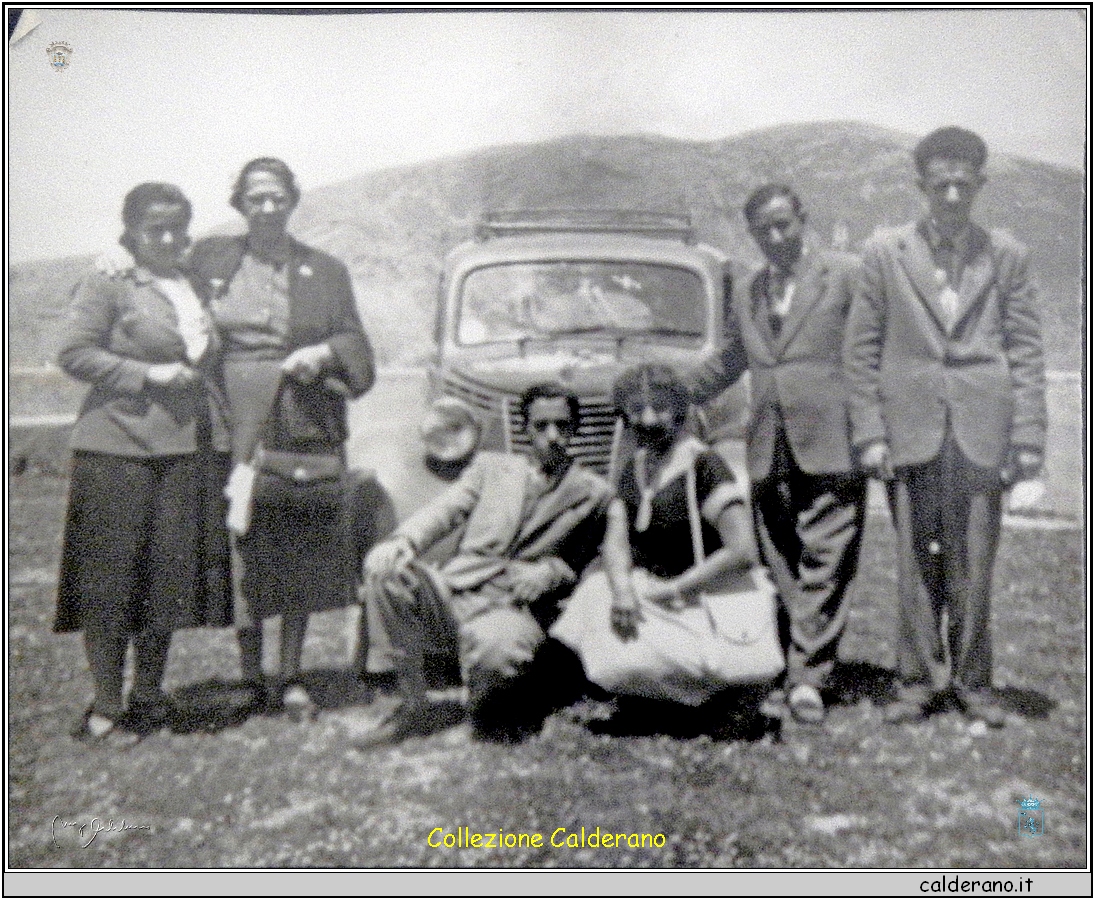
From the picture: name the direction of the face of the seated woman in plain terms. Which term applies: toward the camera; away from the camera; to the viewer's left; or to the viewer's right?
toward the camera

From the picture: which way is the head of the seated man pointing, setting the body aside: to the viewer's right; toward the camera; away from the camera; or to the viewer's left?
toward the camera

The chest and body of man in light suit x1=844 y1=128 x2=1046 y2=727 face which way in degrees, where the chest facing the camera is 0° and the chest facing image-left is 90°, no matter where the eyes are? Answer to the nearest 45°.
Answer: approximately 0°

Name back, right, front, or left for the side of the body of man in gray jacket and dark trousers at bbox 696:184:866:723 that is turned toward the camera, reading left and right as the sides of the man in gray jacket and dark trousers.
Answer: front

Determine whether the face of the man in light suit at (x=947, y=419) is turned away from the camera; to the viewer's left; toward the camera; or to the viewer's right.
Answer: toward the camera
